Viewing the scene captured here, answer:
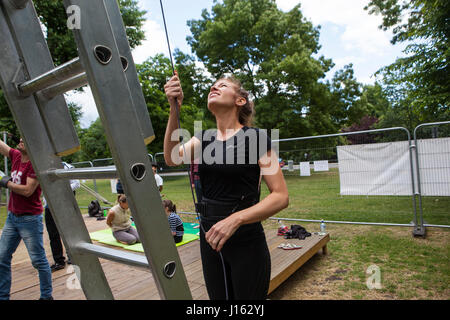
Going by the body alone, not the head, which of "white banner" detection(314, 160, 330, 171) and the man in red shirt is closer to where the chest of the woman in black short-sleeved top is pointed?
the man in red shirt

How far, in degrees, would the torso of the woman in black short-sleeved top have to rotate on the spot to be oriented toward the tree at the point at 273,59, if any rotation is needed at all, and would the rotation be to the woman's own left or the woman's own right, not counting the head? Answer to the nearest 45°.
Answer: approximately 135° to the woman's own right

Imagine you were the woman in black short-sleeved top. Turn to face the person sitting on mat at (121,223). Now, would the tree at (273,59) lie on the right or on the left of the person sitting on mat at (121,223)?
right

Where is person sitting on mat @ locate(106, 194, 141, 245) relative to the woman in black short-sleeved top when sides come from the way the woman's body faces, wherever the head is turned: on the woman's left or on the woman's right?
on the woman's right

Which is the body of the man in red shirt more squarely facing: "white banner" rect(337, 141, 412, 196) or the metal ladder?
the metal ladder

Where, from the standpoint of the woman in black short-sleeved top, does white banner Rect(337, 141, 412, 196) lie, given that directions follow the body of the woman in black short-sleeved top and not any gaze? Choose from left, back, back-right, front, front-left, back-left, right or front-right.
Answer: back
